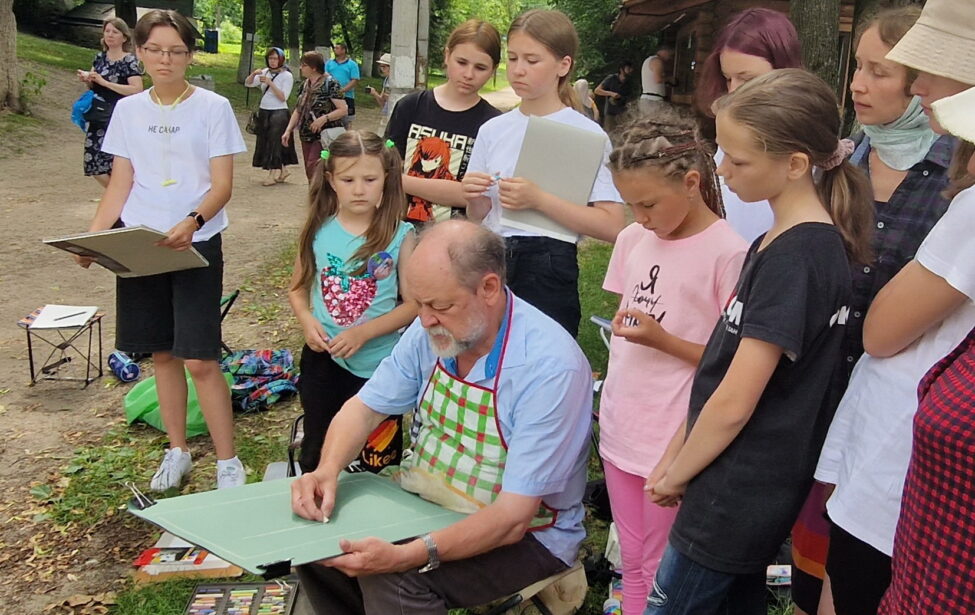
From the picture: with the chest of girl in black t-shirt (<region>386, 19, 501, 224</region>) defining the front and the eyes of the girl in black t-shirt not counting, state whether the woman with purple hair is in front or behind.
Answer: in front

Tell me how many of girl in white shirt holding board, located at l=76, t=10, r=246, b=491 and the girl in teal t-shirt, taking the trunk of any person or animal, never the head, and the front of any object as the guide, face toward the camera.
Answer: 2

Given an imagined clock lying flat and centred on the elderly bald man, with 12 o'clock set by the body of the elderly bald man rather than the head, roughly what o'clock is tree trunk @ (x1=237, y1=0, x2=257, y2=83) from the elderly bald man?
The tree trunk is roughly at 4 o'clock from the elderly bald man.

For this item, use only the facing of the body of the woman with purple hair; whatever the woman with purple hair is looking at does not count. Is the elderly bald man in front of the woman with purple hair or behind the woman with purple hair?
in front

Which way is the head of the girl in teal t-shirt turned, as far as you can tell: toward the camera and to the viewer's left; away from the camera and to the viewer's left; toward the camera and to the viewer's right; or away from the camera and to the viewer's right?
toward the camera and to the viewer's right

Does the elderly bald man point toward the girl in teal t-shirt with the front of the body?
no

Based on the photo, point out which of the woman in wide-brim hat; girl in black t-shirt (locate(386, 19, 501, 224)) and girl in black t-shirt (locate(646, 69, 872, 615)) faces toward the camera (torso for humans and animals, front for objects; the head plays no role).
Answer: girl in black t-shirt (locate(386, 19, 501, 224))

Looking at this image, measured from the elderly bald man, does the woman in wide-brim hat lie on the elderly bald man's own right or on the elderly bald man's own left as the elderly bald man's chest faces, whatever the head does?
on the elderly bald man's own left

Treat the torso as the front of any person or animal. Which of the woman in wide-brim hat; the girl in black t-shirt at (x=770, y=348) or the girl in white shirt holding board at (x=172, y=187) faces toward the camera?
the girl in white shirt holding board

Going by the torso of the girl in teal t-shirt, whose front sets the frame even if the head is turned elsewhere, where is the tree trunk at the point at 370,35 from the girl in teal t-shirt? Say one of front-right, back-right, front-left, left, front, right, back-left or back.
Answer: back

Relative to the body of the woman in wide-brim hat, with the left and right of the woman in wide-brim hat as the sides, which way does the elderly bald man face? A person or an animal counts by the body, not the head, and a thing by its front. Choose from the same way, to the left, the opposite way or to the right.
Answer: to the left

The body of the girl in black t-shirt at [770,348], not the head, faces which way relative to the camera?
to the viewer's left

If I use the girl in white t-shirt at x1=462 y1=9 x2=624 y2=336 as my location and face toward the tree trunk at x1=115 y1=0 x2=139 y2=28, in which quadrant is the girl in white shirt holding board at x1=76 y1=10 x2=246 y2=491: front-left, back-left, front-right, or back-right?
front-left

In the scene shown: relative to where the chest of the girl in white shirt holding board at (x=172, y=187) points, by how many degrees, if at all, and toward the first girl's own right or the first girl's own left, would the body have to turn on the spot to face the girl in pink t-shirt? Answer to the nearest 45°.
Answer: approximately 45° to the first girl's own left

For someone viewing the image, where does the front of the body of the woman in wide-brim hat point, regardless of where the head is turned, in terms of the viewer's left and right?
facing to the left of the viewer

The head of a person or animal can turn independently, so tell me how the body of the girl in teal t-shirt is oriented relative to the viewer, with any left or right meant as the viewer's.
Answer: facing the viewer

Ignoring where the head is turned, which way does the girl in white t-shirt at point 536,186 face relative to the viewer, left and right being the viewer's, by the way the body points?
facing the viewer and to the left of the viewer

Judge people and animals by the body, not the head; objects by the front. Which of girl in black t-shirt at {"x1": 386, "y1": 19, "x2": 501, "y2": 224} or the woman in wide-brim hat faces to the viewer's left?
the woman in wide-brim hat

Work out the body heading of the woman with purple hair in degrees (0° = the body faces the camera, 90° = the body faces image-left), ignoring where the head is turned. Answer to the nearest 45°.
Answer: approximately 45°
